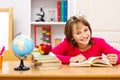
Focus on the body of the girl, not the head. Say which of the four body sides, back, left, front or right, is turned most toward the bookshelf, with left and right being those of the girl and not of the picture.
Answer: back

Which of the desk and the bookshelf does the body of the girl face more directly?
the desk

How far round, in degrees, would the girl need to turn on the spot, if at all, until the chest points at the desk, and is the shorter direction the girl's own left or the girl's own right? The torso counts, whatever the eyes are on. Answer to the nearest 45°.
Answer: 0° — they already face it

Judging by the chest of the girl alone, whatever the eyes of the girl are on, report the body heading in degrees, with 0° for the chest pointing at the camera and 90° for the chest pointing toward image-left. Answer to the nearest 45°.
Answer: approximately 0°
